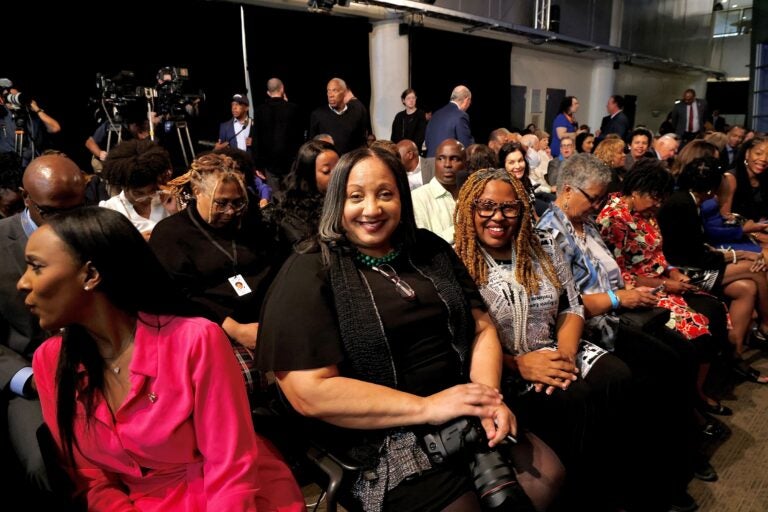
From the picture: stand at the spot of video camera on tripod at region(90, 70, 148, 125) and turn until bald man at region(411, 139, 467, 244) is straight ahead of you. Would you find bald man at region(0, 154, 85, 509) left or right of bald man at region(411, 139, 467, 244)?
right

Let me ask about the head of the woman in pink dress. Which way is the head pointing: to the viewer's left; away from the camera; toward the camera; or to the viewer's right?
to the viewer's left

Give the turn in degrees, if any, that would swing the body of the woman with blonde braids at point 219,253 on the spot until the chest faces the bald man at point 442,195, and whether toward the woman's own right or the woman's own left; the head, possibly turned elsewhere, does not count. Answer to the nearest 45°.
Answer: approximately 90° to the woman's own left

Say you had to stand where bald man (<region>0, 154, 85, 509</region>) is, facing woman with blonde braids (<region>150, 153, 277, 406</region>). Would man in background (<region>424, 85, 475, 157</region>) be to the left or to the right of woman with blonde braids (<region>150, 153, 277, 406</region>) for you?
left

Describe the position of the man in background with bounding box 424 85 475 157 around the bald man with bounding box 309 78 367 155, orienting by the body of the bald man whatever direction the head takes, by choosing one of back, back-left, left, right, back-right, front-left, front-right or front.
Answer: left

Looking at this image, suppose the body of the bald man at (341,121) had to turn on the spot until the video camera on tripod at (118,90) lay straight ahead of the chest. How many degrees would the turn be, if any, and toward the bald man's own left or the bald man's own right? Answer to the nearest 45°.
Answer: approximately 45° to the bald man's own right

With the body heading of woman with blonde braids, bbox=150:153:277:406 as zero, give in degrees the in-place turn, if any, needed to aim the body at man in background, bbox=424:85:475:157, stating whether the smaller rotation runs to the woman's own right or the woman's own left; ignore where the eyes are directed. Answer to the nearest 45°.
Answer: approximately 90° to the woman's own left
